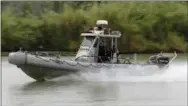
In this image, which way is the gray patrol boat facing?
to the viewer's left
